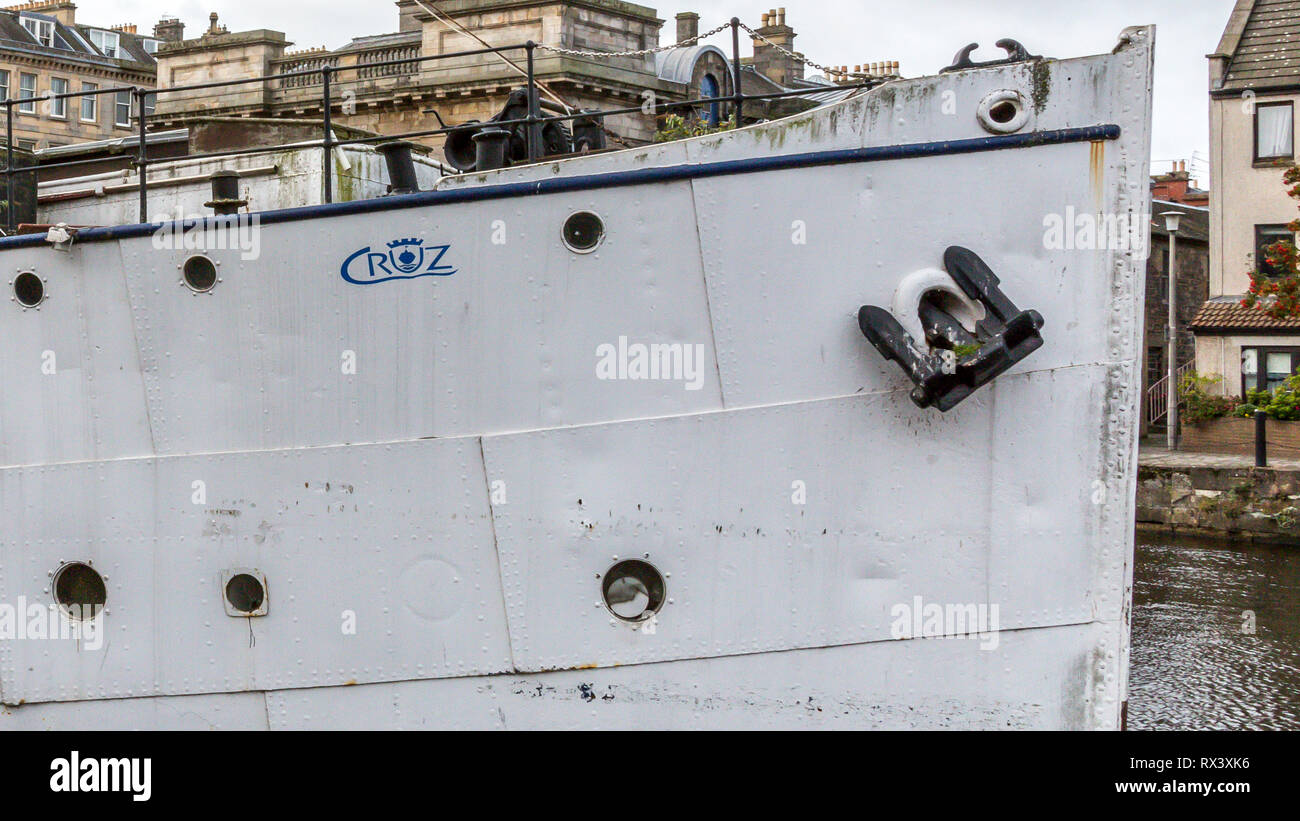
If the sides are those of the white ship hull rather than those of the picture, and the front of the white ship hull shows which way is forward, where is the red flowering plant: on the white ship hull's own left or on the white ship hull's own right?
on the white ship hull's own left

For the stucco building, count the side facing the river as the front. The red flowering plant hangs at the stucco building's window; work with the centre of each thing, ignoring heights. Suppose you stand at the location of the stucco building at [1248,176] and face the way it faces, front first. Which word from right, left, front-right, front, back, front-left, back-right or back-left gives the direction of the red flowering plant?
front

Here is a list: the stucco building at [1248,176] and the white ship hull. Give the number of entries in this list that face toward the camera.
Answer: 1

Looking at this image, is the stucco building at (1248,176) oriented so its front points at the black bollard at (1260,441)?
yes

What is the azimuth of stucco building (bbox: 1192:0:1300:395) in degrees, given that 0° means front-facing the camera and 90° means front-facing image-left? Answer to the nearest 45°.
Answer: approximately 0°

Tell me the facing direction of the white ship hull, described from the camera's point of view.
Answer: facing to the right of the viewer

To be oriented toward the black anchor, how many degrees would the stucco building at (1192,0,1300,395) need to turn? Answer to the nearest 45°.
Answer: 0° — it already faces it

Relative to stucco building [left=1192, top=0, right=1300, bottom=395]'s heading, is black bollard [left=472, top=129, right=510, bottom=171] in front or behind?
in front

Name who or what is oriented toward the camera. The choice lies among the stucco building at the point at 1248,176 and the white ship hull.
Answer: the stucco building
